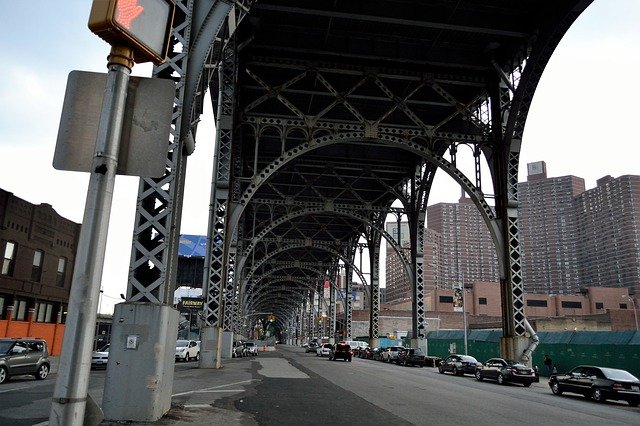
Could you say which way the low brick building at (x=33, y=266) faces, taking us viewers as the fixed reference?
facing the viewer and to the right of the viewer

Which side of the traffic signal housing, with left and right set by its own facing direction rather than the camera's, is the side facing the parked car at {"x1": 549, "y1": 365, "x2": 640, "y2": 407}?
left

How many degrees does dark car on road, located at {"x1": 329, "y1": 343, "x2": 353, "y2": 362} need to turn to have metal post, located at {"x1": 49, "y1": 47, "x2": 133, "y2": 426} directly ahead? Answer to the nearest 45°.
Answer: approximately 135° to its left

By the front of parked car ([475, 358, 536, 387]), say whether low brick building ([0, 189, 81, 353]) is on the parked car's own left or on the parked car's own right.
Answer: on the parked car's own left

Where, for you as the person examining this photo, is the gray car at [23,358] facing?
facing the viewer and to the left of the viewer

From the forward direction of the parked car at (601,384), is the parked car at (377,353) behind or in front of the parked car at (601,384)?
in front

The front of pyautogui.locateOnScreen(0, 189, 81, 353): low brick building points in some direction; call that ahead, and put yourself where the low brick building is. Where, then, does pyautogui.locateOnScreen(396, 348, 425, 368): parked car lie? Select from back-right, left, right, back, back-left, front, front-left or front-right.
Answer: front-left

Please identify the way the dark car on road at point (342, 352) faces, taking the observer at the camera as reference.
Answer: facing away from the viewer and to the left of the viewer

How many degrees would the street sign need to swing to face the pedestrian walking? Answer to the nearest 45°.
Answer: approximately 45° to its right

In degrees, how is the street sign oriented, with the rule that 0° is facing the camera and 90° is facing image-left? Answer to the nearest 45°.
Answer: approximately 180°

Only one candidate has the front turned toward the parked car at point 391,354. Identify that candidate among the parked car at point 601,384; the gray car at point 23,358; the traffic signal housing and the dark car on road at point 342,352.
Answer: the parked car at point 601,384

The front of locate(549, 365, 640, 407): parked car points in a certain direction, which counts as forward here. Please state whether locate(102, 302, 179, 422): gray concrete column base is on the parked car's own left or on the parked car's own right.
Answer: on the parked car's own left

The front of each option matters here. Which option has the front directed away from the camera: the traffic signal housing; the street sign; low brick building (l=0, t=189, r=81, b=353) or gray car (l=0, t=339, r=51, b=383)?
the street sign

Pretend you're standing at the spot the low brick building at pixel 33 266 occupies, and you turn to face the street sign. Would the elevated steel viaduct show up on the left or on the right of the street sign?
left

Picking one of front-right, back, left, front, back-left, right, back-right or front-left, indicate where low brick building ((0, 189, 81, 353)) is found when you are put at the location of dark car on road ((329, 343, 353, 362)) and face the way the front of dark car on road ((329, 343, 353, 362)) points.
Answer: left

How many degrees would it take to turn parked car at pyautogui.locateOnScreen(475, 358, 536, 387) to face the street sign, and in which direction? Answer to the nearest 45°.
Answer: approximately 135° to its left

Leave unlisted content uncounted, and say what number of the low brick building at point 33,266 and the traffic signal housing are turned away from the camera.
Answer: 0
